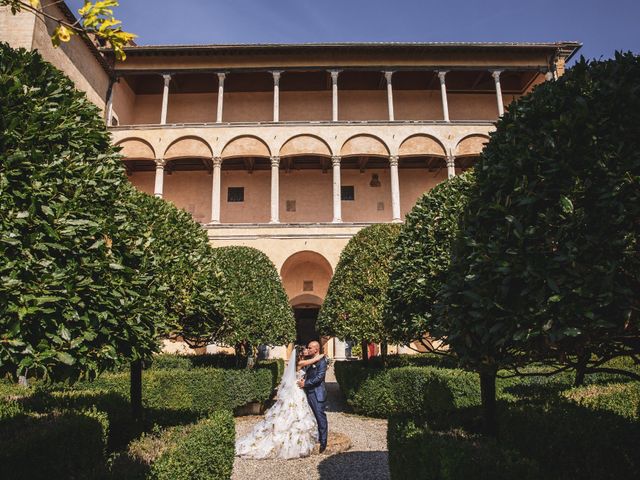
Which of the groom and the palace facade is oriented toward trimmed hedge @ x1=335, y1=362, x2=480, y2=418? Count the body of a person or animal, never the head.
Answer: the palace facade

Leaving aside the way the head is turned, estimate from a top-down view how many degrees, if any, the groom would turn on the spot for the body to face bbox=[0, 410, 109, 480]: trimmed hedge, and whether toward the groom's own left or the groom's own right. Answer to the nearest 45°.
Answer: approximately 45° to the groom's own left

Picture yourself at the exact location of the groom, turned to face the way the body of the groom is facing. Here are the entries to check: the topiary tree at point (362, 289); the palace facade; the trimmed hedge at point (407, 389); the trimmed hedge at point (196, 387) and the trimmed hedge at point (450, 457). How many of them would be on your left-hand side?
1

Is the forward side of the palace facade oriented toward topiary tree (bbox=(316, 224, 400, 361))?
yes

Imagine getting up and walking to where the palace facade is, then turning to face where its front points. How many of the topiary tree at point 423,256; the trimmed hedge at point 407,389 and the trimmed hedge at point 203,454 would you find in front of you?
3

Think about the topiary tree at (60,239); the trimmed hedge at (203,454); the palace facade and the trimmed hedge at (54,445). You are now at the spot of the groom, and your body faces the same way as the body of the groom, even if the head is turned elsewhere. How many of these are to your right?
1

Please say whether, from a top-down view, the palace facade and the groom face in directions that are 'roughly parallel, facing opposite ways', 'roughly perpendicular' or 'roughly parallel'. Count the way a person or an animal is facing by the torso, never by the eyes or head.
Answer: roughly perpendicular

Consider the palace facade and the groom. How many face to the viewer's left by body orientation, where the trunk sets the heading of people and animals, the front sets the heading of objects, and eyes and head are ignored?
1

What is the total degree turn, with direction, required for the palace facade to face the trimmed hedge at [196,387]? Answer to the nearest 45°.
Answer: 0° — it already faces it

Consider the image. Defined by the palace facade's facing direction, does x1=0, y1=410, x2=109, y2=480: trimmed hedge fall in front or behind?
in front

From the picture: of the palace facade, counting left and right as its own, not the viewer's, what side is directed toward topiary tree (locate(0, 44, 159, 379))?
front

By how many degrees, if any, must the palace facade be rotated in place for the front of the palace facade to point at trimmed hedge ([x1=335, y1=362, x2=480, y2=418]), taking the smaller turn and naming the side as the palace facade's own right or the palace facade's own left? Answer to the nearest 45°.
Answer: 0° — it already faces it

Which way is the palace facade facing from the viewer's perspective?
toward the camera

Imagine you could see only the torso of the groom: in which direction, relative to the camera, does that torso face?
to the viewer's left
